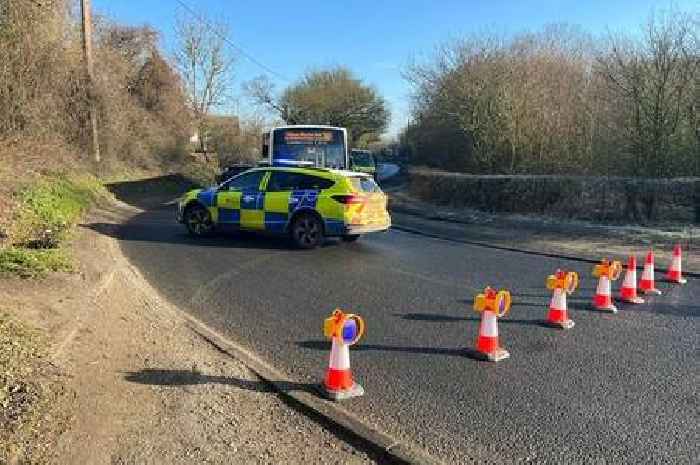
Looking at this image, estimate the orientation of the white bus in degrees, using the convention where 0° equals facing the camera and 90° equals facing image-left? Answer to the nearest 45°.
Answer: approximately 0°

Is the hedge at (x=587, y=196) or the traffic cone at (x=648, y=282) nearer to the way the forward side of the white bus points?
the traffic cone

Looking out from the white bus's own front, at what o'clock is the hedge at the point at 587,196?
The hedge is roughly at 10 o'clock from the white bus.

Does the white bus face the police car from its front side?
yes

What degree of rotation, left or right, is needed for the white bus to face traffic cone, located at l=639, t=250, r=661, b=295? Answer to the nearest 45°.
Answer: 0° — it already faces it

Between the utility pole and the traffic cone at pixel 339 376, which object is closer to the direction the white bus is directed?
the traffic cone

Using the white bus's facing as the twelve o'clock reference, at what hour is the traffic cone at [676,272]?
The traffic cone is roughly at 11 o'clock from the white bus.

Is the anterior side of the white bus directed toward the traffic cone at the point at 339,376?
yes

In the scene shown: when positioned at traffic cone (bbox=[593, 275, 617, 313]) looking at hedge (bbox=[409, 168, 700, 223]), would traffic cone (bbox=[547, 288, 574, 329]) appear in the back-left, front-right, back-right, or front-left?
back-left

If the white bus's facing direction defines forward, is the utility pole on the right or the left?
on its right

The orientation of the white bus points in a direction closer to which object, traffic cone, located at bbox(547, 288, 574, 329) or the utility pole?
the traffic cone
